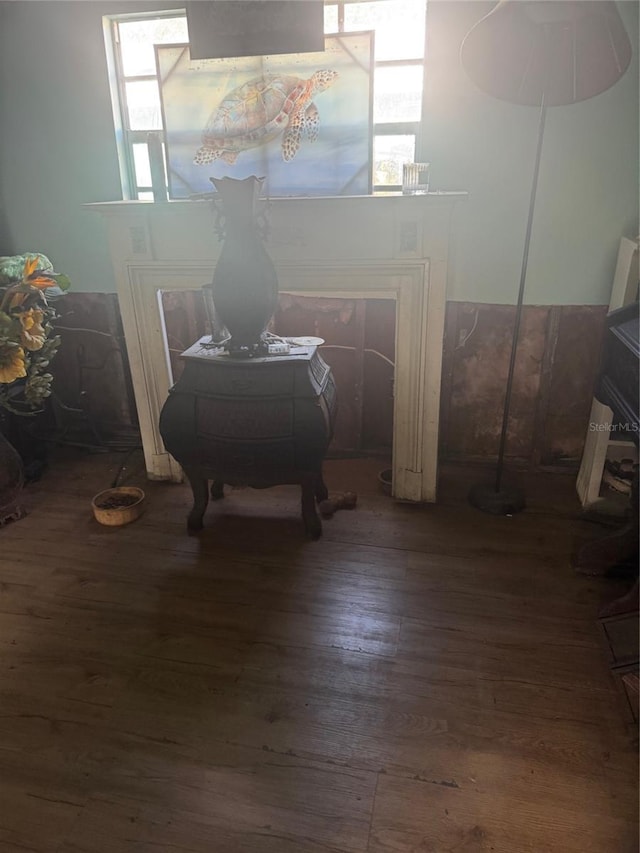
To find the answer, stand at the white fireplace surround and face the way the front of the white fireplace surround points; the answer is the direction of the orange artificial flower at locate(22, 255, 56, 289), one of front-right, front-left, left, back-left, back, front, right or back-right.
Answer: right

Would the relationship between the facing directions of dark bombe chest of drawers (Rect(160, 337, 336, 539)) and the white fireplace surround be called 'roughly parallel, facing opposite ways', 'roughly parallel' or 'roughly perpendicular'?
roughly parallel

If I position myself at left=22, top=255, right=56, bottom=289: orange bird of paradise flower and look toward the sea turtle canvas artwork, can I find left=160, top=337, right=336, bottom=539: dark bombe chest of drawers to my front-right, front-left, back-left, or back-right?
front-right

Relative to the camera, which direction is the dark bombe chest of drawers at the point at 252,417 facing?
toward the camera

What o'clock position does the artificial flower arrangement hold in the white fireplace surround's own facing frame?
The artificial flower arrangement is roughly at 3 o'clock from the white fireplace surround.

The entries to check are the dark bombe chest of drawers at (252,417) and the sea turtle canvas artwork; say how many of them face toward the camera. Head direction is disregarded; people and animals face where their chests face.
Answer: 2

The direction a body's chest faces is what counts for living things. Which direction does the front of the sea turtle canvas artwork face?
toward the camera

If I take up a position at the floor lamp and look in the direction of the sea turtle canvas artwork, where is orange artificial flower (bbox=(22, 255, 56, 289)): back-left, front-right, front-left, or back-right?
front-left

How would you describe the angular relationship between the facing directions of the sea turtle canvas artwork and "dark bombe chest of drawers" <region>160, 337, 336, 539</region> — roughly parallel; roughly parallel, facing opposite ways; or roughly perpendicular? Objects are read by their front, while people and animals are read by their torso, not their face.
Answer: roughly parallel
